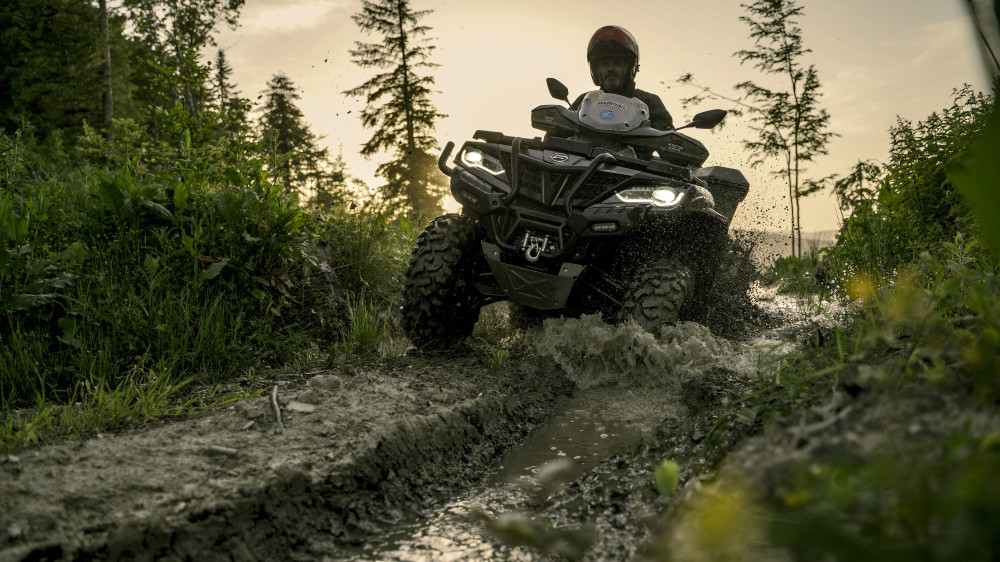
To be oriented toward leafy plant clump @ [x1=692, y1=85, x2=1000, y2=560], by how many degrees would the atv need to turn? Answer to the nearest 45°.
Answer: approximately 45° to its left

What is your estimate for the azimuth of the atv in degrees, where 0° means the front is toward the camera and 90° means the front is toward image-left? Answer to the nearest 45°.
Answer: approximately 45°

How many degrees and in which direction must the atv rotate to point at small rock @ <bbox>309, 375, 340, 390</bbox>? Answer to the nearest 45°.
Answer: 0° — it already faces it
